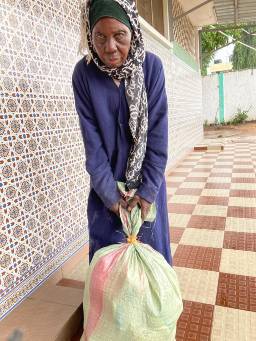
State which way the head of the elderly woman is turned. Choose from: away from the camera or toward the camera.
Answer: toward the camera

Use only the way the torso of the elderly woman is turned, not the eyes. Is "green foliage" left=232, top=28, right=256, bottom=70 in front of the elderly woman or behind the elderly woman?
behind

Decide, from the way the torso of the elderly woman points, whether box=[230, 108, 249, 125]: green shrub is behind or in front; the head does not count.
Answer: behind

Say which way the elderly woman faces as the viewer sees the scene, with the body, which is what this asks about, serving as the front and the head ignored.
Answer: toward the camera
